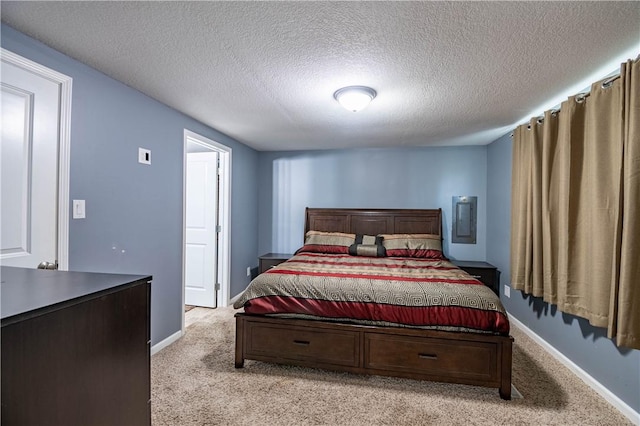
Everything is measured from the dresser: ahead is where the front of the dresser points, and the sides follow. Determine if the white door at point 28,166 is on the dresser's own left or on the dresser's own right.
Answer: on the dresser's own left

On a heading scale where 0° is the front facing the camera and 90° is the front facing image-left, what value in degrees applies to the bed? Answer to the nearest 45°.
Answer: approximately 0°

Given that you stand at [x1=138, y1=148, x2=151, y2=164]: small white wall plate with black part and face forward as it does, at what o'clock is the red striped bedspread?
The red striped bedspread is roughly at 12 o'clock from the small white wall plate with black part.

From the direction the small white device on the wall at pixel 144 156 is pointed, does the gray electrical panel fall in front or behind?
in front

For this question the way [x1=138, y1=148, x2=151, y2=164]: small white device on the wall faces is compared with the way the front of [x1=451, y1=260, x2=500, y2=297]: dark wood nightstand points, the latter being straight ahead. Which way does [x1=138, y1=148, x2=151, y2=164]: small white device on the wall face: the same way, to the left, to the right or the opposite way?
to the left

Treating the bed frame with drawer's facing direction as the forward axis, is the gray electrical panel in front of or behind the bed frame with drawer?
behind

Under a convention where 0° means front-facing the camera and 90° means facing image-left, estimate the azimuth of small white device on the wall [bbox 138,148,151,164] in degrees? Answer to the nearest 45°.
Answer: approximately 315°

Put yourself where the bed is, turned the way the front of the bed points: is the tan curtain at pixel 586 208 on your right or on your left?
on your left

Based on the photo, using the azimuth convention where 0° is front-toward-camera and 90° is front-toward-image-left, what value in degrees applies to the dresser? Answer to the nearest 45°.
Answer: approximately 225°

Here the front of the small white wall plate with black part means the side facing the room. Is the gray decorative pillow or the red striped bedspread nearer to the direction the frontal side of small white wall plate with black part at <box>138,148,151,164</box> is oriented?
the red striped bedspread
